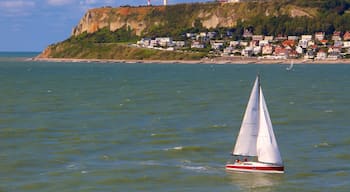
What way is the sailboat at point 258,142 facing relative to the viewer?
to the viewer's right
